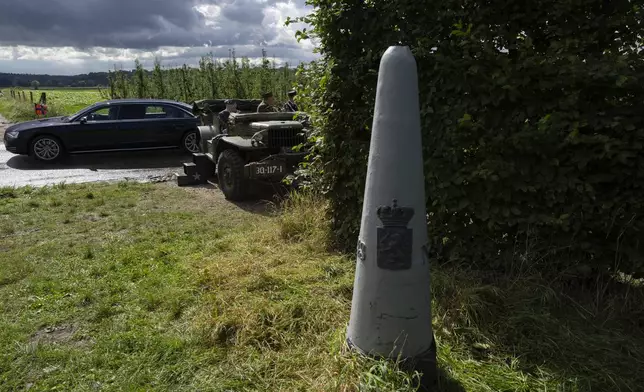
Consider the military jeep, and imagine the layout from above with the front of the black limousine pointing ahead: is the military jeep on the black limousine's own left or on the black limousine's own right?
on the black limousine's own left

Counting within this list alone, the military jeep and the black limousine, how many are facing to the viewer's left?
1

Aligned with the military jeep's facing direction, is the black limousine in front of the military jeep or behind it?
behind

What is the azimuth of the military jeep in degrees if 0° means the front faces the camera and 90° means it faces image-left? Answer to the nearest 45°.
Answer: approximately 315°

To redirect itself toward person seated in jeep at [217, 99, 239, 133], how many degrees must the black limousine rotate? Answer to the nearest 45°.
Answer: approximately 135° to its left

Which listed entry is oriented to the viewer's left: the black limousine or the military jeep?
the black limousine

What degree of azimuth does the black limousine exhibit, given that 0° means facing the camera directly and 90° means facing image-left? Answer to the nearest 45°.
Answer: approximately 90°
